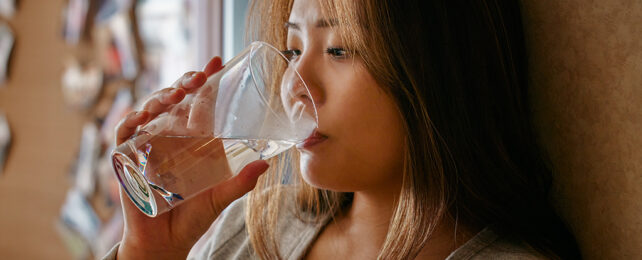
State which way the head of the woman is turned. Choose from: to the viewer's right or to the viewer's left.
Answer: to the viewer's left

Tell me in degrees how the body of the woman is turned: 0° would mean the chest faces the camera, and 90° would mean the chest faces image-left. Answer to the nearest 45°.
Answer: approximately 45°
